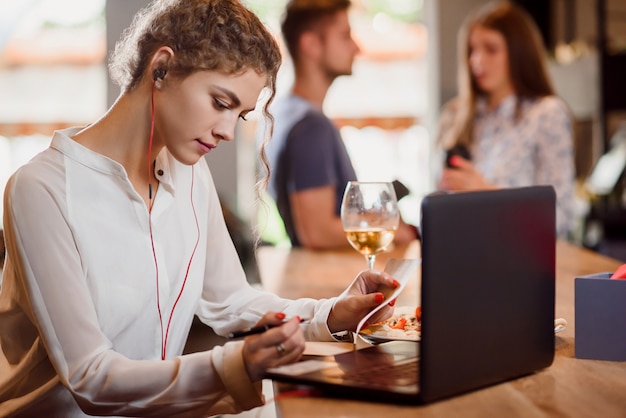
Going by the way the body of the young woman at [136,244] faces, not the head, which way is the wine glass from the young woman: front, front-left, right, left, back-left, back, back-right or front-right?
left

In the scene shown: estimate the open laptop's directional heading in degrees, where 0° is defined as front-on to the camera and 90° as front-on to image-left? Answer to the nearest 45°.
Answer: approximately 135°

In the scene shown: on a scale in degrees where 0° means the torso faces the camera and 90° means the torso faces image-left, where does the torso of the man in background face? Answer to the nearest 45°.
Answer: approximately 270°

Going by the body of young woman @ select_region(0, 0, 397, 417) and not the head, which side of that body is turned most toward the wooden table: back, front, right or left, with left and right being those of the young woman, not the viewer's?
front

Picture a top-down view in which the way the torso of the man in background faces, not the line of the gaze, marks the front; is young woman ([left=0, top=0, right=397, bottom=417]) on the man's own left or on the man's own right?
on the man's own right

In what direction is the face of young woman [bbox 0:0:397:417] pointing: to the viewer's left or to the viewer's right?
to the viewer's right

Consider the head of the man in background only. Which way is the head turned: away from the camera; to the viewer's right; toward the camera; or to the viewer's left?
to the viewer's right

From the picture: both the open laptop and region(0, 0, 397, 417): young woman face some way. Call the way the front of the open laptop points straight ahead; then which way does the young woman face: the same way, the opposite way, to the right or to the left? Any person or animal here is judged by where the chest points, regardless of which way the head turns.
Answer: the opposite way

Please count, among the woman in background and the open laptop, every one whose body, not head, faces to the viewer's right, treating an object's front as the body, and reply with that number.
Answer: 0

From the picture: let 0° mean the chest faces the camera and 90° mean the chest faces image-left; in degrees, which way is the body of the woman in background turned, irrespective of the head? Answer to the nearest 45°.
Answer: approximately 45°

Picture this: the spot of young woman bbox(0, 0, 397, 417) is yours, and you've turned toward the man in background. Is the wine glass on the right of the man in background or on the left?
right
